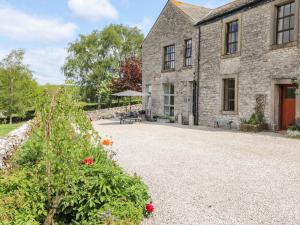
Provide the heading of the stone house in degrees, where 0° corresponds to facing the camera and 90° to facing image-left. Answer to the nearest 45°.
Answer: approximately 45°

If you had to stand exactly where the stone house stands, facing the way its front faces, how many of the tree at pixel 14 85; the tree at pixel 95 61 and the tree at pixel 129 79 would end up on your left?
0

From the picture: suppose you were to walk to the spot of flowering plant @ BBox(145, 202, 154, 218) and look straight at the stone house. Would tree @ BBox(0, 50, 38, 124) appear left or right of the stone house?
left

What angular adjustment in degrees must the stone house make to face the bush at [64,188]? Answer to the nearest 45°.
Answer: approximately 45° to its left

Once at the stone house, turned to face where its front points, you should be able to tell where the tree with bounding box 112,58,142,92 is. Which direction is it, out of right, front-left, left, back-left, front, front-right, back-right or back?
right

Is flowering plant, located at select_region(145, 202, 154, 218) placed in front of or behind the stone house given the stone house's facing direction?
in front

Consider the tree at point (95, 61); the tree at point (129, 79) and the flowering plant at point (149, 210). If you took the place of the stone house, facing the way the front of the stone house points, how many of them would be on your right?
2

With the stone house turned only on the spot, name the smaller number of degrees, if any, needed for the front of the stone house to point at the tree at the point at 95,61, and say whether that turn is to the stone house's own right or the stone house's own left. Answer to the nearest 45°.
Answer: approximately 90° to the stone house's own right

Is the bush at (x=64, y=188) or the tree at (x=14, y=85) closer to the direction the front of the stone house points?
the bush
